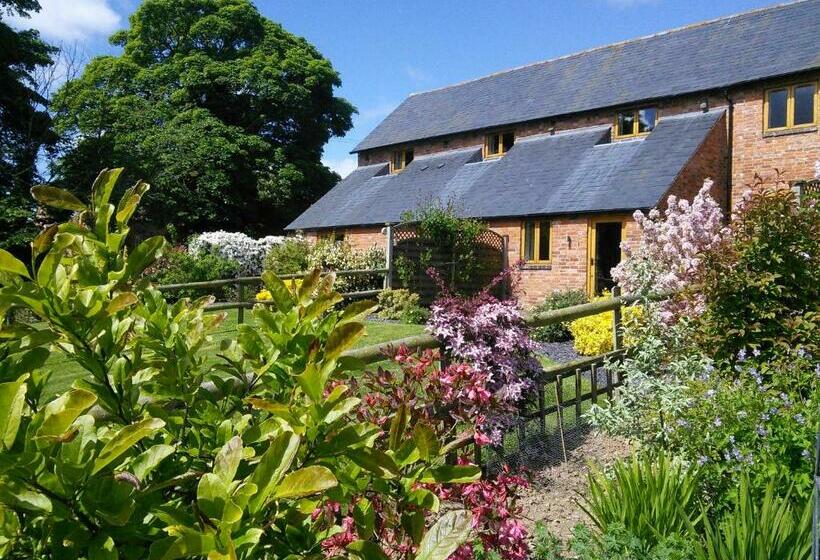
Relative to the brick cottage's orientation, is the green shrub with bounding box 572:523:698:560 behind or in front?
in front

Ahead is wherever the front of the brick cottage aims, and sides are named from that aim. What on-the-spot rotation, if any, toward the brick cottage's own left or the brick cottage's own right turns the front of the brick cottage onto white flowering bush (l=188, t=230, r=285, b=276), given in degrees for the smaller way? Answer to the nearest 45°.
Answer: approximately 45° to the brick cottage's own right

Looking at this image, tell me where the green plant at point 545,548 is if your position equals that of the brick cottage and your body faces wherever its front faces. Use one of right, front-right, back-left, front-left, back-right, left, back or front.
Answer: front-left

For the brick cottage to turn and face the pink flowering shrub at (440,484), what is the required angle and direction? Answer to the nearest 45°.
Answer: approximately 45° to its left

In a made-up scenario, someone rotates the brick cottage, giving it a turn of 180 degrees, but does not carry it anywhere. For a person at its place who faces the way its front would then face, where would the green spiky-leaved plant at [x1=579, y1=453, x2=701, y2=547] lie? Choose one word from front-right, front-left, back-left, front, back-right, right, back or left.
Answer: back-right

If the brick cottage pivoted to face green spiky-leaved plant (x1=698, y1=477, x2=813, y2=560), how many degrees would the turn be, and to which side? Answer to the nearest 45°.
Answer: approximately 45° to its left

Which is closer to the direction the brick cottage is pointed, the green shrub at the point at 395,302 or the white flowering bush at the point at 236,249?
the green shrub

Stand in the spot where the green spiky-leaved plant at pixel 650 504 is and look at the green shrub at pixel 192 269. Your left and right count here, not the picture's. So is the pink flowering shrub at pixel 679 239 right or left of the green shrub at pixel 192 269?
right

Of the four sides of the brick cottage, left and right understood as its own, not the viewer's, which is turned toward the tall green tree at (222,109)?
right

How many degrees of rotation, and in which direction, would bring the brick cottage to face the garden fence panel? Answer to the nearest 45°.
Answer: approximately 45° to its right

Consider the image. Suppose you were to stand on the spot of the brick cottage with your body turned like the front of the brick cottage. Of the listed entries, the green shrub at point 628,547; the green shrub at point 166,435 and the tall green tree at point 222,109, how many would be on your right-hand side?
1

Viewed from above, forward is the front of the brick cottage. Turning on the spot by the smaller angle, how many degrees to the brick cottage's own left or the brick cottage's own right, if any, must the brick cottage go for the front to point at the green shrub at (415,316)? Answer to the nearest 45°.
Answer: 0° — it already faces it

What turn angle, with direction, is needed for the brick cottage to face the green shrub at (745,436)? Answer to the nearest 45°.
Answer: approximately 45° to its left

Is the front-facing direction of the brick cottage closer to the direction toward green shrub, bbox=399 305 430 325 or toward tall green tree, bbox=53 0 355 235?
the green shrub

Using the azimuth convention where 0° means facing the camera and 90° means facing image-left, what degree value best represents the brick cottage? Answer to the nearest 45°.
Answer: approximately 45°
